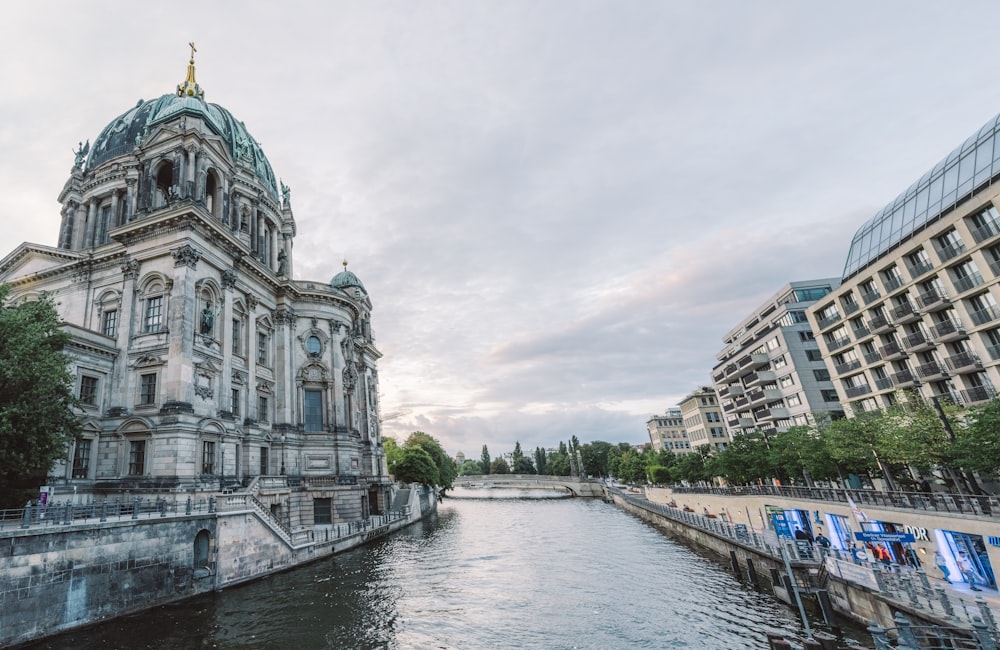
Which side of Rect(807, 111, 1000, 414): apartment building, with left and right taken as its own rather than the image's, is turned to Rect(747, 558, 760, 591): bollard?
front

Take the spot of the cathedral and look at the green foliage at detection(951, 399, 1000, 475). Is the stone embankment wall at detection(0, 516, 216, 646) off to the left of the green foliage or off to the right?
right

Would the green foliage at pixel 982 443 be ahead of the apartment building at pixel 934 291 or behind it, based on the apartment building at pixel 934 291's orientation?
ahead

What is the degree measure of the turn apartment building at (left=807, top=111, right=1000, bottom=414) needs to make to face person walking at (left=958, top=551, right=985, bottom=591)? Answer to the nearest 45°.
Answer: approximately 45° to its left

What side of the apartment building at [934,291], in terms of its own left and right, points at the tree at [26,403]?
front

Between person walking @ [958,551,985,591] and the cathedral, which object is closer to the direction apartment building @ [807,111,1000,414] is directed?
the cathedral

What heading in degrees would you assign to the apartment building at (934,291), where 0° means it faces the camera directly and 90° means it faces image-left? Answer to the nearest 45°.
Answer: approximately 45°

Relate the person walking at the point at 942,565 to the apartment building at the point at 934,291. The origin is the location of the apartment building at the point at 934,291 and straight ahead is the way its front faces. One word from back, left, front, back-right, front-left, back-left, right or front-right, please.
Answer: front-left
